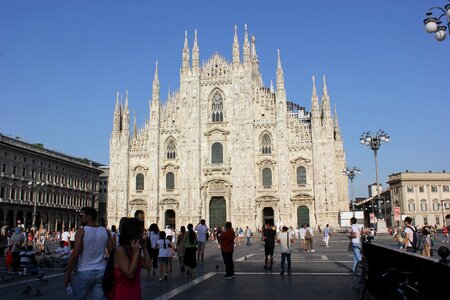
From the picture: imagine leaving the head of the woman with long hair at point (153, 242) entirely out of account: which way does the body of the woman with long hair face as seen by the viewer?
away from the camera

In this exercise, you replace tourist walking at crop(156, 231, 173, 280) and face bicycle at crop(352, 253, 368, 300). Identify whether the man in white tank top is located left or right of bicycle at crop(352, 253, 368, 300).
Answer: right

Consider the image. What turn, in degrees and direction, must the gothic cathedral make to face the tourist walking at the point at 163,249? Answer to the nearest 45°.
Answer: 0° — it already faces them

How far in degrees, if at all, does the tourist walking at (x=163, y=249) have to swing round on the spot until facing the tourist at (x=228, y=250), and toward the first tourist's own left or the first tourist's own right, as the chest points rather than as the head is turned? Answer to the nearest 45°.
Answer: approximately 90° to the first tourist's own right
